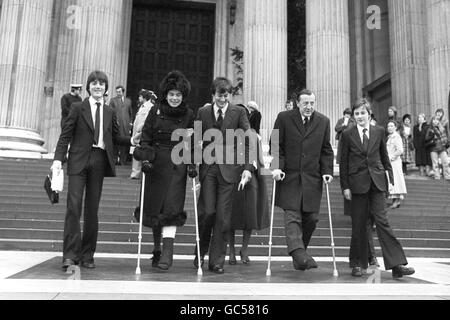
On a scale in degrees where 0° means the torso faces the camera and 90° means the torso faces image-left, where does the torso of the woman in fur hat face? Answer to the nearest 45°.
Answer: approximately 0°

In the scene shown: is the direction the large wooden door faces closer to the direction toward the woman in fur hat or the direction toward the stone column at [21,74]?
the woman in fur hat

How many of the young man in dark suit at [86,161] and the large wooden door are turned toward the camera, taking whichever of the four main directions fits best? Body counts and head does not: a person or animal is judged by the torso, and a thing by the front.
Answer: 2

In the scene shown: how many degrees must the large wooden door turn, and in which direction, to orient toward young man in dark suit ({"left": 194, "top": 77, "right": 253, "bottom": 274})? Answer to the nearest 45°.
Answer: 0° — it already faces them

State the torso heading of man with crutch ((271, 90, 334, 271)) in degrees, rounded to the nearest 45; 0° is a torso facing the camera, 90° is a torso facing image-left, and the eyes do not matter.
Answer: approximately 0°

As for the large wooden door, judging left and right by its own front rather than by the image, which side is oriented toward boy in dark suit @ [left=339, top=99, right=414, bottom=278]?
front

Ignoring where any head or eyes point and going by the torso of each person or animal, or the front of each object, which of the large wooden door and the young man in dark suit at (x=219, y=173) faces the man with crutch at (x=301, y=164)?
the large wooden door

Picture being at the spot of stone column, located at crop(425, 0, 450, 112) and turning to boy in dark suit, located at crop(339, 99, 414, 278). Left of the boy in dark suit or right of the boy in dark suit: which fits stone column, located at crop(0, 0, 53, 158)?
right

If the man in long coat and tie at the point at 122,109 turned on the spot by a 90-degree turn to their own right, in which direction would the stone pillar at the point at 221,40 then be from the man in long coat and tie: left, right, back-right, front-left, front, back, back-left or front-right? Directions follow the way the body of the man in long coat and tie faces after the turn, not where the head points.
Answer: back-right

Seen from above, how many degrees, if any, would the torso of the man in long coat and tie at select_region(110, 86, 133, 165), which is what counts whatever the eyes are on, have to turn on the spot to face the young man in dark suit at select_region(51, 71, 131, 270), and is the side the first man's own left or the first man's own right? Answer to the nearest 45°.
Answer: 0° — they already face them

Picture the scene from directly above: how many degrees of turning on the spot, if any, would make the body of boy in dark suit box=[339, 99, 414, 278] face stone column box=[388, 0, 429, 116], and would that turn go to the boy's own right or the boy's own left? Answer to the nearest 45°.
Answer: approximately 180°
